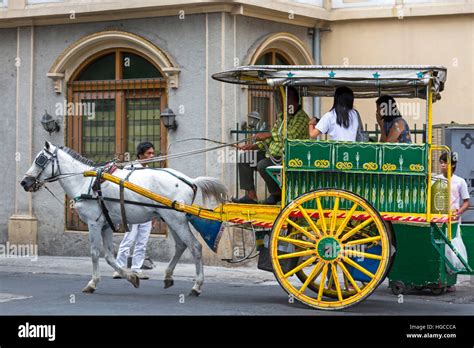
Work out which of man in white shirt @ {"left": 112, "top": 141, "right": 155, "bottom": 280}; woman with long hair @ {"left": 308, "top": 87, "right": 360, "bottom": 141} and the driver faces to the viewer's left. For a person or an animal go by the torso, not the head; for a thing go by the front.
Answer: the driver

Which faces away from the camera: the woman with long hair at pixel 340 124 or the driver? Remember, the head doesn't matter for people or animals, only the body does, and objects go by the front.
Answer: the woman with long hair

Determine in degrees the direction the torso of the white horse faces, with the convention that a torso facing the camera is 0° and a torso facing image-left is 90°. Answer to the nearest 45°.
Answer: approximately 90°

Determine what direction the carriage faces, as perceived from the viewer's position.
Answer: facing to the left of the viewer

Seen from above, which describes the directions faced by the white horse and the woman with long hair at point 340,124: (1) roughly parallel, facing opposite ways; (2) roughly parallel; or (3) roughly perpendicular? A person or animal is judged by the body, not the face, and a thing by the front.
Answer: roughly perpendicular

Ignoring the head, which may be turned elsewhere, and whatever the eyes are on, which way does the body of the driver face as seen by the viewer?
to the viewer's left

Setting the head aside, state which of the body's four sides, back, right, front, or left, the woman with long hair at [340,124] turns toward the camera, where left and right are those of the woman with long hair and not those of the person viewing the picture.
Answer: back

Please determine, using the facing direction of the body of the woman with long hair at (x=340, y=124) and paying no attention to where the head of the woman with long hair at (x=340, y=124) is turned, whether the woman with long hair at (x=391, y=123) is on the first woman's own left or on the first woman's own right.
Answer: on the first woman's own right

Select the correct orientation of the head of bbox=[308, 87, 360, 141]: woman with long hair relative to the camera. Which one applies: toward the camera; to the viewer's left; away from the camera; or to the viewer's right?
away from the camera
